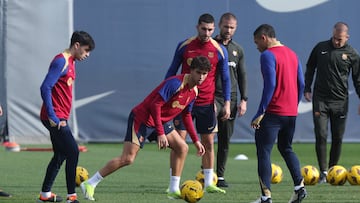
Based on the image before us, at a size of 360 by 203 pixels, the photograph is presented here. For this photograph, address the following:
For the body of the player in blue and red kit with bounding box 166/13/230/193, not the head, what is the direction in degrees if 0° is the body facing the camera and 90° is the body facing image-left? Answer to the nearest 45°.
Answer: approximately 0°

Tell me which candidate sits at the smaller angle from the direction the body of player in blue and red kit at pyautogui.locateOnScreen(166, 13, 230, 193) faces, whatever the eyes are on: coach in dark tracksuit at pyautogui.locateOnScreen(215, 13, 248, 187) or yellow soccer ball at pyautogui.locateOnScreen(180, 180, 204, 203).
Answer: the yellow soccer ball

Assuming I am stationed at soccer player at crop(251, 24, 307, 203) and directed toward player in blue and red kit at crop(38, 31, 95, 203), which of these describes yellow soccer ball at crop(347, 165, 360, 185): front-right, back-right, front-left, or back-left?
back-right

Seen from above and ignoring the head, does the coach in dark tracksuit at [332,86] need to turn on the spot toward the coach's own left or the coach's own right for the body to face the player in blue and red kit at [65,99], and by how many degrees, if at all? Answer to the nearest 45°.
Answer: approximately 45° to the coach's own right

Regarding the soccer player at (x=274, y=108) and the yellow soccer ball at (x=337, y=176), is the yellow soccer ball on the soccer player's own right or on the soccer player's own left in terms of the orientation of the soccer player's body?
on the soccer player's own right

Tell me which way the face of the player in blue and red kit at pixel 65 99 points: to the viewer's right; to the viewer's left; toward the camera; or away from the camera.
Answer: to the viewer's right

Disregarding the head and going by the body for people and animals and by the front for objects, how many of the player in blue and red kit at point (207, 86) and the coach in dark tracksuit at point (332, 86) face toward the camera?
2

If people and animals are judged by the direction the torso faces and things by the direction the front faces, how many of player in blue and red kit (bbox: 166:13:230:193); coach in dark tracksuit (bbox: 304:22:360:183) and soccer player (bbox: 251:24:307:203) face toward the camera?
2
